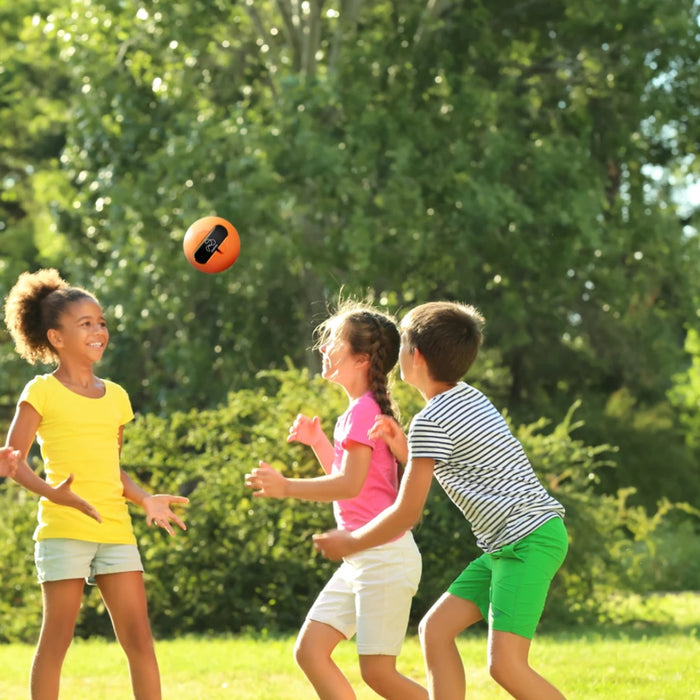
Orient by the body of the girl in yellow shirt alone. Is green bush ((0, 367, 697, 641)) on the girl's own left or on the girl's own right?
on the girl's own left

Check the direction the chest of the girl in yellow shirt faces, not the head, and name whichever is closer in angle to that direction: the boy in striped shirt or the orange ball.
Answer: the boy in striped shirt

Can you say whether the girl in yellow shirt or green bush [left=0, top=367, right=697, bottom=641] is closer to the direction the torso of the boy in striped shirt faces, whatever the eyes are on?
the girl in yellow shirt

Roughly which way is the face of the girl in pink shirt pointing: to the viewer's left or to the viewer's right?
to the viewer's left

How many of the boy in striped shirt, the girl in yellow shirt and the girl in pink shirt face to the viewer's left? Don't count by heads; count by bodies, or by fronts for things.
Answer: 2

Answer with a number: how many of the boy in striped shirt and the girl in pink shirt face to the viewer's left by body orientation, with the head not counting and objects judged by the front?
2

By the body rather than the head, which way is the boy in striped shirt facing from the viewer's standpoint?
to the viewer's left

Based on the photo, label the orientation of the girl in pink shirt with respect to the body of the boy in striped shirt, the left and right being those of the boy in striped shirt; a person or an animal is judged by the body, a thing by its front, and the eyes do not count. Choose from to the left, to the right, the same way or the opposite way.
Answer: the same way

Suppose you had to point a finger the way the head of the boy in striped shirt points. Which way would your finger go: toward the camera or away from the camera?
away from the camera

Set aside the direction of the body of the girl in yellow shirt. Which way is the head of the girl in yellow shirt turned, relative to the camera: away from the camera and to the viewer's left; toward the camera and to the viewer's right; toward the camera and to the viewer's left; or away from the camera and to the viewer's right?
toward the camera and to the viewer's right

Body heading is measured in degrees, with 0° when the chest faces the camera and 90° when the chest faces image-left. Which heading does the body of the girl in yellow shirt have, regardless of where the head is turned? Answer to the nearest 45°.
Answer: approximately 315°

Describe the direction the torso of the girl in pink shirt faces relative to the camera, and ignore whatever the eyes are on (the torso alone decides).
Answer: to the viewer's left
